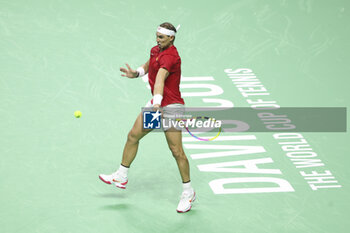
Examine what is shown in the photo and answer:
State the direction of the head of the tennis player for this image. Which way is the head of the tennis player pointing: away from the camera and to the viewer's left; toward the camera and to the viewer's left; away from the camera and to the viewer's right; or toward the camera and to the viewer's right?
toward the camera and to the viewer's left

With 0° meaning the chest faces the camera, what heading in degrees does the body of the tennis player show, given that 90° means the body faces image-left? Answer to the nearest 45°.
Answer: approximately 45°
